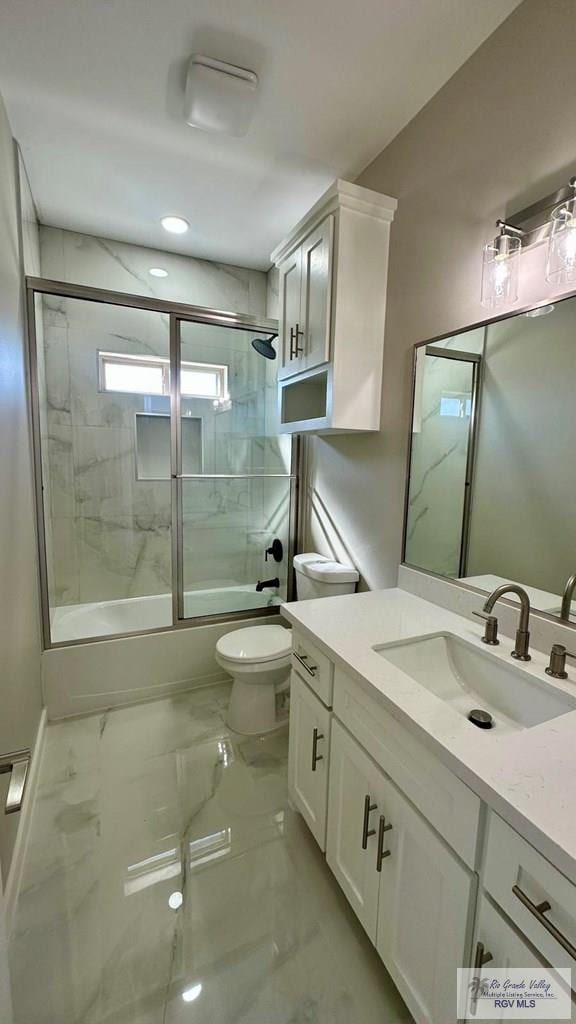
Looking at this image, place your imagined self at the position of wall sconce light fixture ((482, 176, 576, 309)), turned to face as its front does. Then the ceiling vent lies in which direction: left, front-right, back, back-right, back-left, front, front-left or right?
front-right

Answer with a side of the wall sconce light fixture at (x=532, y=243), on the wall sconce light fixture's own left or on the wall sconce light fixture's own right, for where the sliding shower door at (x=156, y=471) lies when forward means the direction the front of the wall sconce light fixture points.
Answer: on the wall sconce light fixture's own right

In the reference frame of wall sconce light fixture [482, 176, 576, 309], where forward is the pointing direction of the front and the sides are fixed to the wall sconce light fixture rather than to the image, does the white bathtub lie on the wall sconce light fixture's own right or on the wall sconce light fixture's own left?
on the wall sconce light fixture's own right

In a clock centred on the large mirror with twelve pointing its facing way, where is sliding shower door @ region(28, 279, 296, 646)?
The sliding shower door is roughly at 2 o'clock from the large mirror.

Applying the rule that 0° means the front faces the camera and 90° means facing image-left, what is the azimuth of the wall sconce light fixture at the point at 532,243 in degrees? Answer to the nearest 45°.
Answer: approximately 45°

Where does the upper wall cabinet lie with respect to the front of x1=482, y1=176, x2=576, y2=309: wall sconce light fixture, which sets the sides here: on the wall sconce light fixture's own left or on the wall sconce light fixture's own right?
on the wall sconce light fixture's own right

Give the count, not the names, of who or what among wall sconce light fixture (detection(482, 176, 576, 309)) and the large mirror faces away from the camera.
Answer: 0

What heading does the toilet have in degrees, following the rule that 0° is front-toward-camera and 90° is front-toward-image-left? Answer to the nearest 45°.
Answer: approximately 45°
